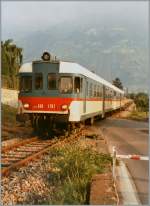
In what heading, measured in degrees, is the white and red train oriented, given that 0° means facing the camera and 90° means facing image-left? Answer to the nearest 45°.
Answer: approximately 45°

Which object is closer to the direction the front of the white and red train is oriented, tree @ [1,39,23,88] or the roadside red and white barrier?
the roadside red and white barrier

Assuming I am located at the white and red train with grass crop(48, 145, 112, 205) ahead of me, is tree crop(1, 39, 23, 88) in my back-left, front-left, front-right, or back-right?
back-right

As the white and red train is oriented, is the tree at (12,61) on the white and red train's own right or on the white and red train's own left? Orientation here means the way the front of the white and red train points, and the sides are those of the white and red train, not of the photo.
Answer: on the white and red train's own right

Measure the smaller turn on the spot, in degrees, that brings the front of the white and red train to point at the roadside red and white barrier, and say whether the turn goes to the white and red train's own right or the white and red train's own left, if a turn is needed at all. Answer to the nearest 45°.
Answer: approximately 45° to the white and red train's own left

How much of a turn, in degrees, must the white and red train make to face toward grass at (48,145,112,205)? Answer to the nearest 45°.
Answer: approximately 45° to its left

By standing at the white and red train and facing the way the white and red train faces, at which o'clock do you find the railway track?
The railway track is roughly at 11 o'clock from the white and red train.
